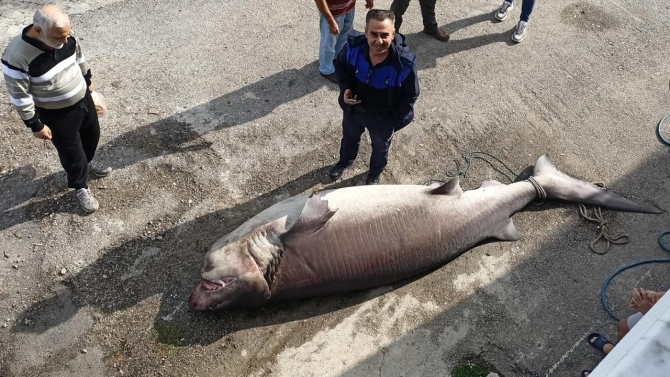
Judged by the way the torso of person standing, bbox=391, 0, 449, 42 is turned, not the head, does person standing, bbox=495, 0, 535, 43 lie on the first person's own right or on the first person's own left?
on the first person's own left

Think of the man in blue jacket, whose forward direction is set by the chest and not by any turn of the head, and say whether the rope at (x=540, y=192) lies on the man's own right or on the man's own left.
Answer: on the man's own left

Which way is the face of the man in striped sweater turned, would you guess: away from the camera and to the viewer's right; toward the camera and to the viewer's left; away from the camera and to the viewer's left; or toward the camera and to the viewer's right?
toward the camera and to the viewer's right

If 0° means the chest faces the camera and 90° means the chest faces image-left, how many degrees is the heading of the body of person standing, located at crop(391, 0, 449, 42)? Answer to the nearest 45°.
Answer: approximately 315°

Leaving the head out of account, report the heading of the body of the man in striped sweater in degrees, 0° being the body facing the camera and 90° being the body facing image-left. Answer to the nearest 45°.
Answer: approximately 315°

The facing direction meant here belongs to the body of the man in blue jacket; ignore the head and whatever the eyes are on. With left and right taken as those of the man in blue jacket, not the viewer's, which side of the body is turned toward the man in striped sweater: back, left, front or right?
right

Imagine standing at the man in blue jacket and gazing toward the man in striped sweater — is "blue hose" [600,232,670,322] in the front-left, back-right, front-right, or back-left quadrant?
back-left
